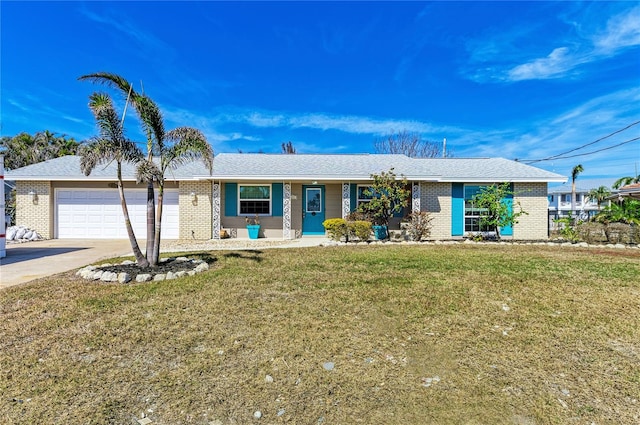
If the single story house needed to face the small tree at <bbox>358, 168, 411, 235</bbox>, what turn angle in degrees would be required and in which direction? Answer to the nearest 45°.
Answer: approximately 90° to its left

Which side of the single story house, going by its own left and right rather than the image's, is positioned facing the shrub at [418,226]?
left

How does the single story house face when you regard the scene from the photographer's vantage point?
facing the viewer

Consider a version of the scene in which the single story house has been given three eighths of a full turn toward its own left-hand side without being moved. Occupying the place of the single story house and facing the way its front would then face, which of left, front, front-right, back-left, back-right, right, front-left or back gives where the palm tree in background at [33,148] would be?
left

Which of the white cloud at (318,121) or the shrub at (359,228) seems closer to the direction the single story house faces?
the shrub

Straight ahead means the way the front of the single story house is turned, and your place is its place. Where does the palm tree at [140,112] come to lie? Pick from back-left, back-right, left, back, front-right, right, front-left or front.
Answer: front

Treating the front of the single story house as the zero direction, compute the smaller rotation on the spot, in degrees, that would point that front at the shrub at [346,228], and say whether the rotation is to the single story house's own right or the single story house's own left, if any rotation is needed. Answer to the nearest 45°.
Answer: approximately 45° to the single story house's own left

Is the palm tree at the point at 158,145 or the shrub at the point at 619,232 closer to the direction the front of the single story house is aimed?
the palm tree

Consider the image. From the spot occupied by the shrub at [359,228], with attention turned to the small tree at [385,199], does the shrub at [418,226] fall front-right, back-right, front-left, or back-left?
front-right

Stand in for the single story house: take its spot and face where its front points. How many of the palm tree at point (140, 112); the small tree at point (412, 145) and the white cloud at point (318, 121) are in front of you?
1

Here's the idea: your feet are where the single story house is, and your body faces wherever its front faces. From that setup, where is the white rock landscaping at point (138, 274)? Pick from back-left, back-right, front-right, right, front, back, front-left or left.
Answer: front

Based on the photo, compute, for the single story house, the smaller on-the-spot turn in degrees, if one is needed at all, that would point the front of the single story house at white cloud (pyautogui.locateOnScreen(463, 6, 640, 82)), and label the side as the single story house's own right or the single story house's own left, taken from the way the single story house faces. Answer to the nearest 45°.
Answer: approximately 90° to the single story house's own left
